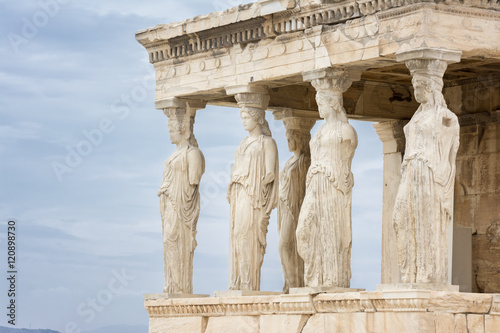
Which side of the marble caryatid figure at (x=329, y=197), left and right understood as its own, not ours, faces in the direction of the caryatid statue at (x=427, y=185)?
left

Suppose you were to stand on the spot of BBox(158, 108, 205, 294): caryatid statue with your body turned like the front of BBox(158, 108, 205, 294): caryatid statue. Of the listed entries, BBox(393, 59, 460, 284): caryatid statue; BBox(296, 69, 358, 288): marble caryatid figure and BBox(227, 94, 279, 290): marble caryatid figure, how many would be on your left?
3

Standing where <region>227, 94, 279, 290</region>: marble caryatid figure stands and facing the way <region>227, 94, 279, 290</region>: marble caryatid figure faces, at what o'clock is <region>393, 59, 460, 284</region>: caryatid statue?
The caryatid statue is roughly at 9 o'clock from the marble caryatid figure.

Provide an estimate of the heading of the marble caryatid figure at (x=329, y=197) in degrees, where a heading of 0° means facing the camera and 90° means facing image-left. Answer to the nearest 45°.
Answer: approximately 45°

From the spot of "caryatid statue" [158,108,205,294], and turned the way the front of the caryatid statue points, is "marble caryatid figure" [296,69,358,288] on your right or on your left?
on your left

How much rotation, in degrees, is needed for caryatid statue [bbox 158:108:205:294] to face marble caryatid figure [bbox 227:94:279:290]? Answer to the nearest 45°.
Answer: approximately 90° to its left

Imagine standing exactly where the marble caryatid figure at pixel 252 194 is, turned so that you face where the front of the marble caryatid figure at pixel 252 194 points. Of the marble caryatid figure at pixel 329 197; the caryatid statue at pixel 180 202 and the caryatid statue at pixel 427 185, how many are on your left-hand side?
2

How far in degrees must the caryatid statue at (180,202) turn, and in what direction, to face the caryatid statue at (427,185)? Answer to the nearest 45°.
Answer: approximately 90° to its left
